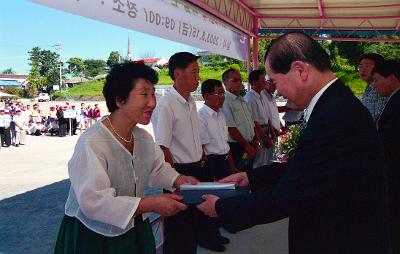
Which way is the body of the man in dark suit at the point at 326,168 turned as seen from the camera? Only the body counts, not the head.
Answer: to the viewer's left

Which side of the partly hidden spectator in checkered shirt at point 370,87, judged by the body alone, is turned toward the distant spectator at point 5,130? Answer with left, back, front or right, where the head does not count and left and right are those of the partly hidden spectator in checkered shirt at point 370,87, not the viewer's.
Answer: right

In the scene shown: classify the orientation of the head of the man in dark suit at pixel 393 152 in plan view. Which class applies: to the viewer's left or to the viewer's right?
to the viewer's left

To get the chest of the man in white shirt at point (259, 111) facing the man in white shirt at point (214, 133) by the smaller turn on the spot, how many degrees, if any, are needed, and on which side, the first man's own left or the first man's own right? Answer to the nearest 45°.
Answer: approximately 45° to the first man's own right

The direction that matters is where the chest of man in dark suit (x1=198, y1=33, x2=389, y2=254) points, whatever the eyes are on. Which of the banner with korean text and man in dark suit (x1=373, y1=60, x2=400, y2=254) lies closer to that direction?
the banner with korean text

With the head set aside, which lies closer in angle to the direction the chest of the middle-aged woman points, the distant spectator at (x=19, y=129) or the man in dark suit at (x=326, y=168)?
the man in dark suit

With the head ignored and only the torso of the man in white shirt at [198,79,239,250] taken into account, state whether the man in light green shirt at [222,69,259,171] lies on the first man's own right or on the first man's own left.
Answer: on the first man's own left

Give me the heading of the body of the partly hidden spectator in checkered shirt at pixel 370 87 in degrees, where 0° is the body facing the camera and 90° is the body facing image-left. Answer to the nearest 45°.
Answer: approximately 45°

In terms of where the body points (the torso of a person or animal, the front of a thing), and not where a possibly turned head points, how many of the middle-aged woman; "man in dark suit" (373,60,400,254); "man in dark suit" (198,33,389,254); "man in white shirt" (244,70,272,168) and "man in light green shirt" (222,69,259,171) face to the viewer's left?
2
